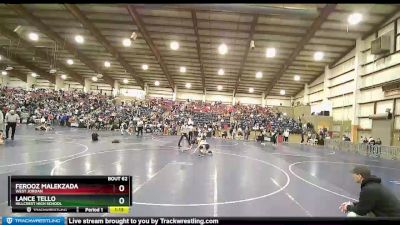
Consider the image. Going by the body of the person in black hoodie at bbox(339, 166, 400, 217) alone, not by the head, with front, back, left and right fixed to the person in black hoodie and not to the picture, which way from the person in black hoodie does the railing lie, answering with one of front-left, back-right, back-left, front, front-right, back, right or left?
right

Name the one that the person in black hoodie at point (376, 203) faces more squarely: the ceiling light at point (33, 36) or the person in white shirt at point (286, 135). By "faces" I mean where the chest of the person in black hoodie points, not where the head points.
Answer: the ceiling light

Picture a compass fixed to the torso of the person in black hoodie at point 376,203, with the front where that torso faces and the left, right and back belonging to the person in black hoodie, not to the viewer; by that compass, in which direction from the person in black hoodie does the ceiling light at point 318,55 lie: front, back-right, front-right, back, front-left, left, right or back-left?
right

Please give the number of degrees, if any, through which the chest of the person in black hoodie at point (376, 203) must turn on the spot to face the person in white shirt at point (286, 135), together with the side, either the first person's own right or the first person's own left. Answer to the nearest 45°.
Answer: approximately 90° to the first person's own right

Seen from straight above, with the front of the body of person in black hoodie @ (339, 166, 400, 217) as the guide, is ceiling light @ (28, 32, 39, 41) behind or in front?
in front

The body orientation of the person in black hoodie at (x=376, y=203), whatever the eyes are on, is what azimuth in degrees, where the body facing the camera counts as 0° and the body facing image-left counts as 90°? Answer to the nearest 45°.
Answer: approximately 90°

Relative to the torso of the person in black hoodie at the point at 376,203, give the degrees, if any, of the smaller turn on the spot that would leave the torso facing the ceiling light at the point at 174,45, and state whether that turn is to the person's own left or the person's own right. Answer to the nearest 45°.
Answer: approximately 45° to the person's own right
